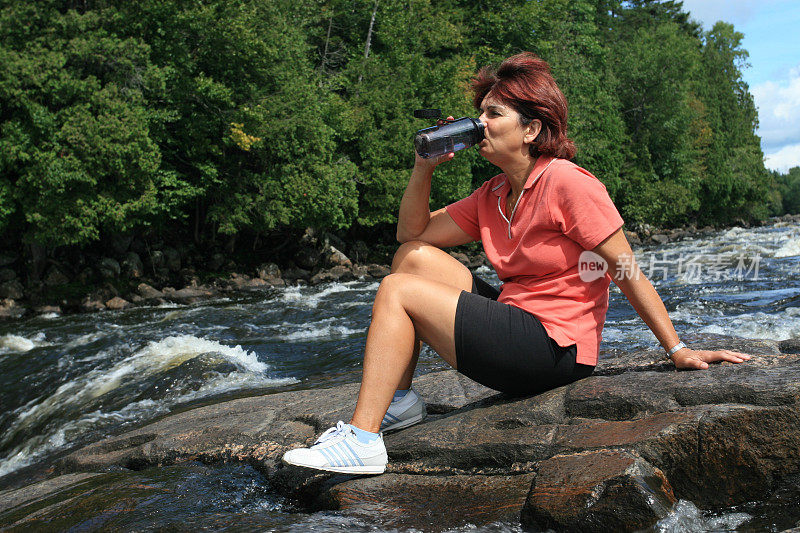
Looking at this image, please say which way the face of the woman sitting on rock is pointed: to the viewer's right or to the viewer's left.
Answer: to the viewer's left

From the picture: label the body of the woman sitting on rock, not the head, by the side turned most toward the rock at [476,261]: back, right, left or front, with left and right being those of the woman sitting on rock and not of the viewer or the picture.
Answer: right

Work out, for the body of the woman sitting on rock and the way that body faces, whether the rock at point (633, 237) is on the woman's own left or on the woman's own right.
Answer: on the woman's own right

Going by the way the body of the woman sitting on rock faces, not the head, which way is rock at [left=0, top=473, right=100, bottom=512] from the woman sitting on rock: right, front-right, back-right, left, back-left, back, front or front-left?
front

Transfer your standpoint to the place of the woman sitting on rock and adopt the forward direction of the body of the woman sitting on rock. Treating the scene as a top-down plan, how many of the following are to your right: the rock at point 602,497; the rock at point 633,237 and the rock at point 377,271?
2

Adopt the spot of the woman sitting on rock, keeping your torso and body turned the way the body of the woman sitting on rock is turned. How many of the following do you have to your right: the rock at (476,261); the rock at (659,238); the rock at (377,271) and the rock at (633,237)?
4

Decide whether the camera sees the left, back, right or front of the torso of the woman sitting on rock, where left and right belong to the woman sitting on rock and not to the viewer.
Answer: left

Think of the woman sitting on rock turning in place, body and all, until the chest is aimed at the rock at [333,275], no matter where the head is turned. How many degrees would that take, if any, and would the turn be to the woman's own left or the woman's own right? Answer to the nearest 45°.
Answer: approximately 90° to the woman's own right

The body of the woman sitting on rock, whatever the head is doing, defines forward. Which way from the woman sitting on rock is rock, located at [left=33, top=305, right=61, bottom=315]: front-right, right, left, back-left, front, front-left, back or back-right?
front-right

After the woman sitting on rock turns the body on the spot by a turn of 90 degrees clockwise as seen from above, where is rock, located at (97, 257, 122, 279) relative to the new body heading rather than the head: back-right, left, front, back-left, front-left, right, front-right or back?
front-left

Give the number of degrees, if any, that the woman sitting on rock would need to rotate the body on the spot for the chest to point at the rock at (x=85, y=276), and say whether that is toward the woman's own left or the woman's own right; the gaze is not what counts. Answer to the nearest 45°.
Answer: approximately 45° to the woman's own right

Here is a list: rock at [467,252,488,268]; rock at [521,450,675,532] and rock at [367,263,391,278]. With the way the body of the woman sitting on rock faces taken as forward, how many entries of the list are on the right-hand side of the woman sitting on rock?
2

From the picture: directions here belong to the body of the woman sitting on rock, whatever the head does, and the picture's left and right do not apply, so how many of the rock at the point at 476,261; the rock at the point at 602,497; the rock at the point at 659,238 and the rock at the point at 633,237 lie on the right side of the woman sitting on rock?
3

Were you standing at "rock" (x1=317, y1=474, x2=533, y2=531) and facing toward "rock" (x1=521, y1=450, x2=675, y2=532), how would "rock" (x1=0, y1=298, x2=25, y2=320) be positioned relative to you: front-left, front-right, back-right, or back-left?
back-left

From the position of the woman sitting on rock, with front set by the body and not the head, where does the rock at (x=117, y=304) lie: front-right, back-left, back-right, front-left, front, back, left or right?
front-right
